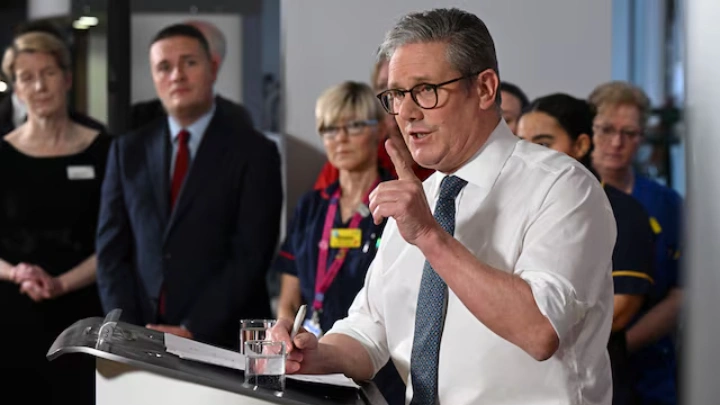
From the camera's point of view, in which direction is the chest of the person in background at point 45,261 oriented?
toward the camera

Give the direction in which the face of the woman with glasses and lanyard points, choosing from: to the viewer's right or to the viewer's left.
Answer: to the viewer's right

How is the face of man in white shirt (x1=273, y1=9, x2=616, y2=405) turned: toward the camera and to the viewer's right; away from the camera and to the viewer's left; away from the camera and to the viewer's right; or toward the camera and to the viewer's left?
toward the camera and to the viewer's left

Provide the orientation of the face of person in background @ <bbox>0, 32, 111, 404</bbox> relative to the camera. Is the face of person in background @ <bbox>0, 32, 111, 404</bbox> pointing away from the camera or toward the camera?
toward the camera

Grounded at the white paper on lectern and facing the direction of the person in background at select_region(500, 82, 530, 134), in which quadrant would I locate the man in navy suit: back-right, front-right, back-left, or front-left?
front-left

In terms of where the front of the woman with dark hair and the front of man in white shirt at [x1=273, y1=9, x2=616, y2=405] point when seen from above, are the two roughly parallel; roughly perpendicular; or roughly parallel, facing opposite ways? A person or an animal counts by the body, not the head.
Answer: roughly parallel

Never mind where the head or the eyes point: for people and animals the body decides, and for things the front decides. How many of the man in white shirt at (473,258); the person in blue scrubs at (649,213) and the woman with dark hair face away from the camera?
0

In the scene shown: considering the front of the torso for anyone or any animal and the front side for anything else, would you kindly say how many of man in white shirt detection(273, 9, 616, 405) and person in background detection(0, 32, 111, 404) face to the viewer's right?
0

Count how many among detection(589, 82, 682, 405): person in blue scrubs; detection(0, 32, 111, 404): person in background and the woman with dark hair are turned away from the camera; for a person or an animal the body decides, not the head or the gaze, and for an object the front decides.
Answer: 0

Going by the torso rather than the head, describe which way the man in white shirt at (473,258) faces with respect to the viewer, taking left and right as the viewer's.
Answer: facing the viewer and to the left of the viewer

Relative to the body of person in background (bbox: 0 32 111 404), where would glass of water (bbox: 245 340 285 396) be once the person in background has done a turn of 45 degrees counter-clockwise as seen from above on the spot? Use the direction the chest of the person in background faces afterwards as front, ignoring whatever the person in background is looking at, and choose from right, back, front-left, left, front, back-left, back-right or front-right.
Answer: front-right
